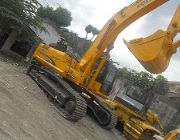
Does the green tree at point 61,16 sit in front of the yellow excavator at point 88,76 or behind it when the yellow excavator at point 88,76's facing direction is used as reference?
behind

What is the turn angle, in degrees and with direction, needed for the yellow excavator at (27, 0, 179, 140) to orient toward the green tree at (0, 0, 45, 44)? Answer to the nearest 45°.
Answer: approximately 180°

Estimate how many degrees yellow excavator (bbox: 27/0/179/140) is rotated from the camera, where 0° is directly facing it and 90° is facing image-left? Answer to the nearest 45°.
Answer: approximately 315°

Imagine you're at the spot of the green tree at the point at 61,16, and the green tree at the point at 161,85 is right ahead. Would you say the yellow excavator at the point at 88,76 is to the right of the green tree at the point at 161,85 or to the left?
right
